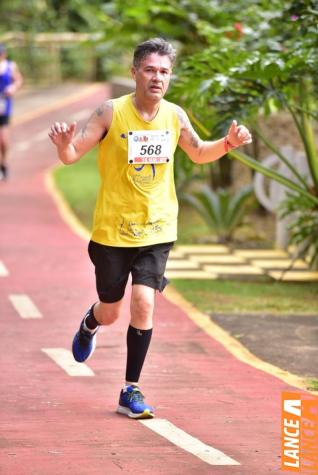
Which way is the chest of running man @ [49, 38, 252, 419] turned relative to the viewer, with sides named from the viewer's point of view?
facing the viewer and to the right of the viewer

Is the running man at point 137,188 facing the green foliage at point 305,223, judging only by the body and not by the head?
no

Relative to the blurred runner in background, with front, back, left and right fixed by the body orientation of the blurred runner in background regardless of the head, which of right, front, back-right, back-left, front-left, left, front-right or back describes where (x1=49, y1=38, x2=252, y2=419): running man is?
front

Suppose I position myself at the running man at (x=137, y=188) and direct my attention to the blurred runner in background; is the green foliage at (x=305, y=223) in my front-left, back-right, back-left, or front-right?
front-right

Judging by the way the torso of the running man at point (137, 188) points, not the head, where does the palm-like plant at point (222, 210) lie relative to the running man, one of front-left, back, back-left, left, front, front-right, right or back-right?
back-left

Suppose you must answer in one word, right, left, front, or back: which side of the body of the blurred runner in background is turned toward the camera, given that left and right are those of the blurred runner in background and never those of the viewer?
front

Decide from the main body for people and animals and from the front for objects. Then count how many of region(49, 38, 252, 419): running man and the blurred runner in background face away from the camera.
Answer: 0

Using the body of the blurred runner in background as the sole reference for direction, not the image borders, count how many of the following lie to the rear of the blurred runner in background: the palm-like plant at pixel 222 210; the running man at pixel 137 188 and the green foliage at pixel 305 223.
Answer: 0

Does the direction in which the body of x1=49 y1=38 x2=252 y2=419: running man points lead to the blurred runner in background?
no
